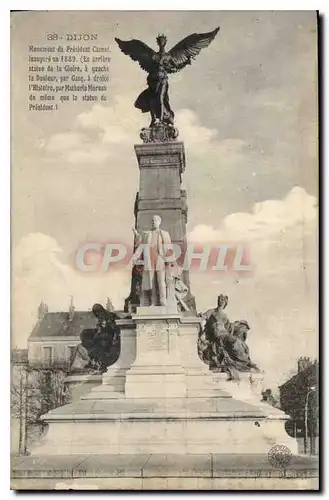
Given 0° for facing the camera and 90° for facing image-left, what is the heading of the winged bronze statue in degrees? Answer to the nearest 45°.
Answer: approximately 0°
